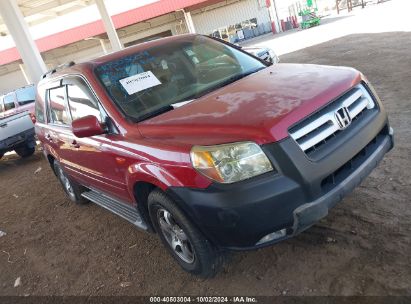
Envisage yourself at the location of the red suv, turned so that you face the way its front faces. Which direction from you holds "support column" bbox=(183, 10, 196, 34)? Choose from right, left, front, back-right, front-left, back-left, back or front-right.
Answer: back-left

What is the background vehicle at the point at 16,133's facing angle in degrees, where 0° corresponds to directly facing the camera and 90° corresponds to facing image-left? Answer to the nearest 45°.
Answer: approximately 180°

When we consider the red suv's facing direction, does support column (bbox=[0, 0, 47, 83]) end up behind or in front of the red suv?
behind

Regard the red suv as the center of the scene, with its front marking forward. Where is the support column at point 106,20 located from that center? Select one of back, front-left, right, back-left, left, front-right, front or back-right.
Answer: back-left

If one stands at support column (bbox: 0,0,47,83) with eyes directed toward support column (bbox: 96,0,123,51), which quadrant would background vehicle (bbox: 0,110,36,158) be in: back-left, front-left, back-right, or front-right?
back-right

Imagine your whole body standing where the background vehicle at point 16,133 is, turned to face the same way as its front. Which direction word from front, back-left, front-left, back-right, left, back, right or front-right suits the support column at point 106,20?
front-right

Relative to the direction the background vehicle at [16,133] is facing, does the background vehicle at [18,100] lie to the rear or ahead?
ahead

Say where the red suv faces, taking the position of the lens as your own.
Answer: facing the viewer and to the right of the viewer

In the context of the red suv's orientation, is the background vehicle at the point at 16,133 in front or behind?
behind

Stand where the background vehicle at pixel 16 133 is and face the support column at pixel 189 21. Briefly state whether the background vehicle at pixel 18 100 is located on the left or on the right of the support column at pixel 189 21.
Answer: left

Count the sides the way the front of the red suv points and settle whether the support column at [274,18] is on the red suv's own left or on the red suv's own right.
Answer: on the red suv's own left
